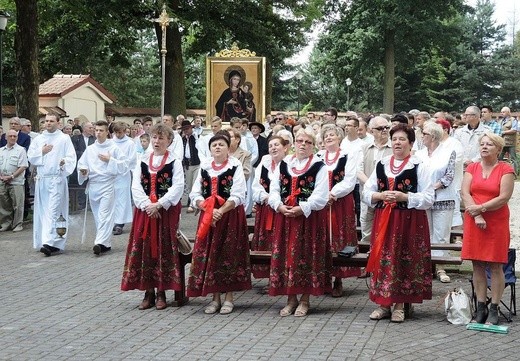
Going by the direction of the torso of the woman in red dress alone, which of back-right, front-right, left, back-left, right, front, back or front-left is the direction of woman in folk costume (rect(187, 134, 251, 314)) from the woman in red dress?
front-right

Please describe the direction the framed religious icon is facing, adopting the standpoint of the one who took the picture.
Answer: facing the viewer

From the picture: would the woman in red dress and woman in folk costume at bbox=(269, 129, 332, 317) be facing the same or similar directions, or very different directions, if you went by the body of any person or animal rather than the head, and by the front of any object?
same or similar directions

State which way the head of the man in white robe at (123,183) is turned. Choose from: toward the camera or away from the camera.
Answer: toward the camera

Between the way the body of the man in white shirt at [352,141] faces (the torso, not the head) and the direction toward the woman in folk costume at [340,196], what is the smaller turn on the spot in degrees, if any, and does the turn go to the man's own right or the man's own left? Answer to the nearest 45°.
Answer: approximately 45° to the man's own left

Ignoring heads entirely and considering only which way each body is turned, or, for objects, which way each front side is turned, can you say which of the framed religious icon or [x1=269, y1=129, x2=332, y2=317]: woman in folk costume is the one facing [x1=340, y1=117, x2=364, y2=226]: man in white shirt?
the framed religious icon

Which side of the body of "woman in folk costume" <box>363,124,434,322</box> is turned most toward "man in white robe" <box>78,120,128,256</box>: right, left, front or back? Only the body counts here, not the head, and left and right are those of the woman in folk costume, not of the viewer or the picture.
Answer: right

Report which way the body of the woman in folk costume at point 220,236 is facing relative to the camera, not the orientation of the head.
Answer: toward the camera

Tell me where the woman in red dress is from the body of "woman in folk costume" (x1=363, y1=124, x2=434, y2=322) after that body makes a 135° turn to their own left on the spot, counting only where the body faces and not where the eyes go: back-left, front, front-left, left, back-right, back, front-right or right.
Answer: front

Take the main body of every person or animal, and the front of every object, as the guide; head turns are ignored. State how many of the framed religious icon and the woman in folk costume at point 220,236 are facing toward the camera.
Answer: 2

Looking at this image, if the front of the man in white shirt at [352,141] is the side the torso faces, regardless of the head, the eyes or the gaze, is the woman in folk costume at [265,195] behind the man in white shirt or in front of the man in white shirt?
in front

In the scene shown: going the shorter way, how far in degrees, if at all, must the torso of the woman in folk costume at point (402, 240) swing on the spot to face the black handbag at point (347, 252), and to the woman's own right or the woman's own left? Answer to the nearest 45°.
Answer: approximately 90° to the woman's own right

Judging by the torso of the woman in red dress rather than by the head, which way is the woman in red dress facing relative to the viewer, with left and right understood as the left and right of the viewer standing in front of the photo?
facing the viewer and to the left of the viewer
